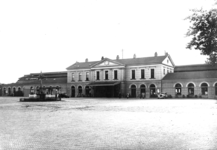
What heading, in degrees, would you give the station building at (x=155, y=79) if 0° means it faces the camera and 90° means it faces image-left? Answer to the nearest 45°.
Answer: approximately 45°
